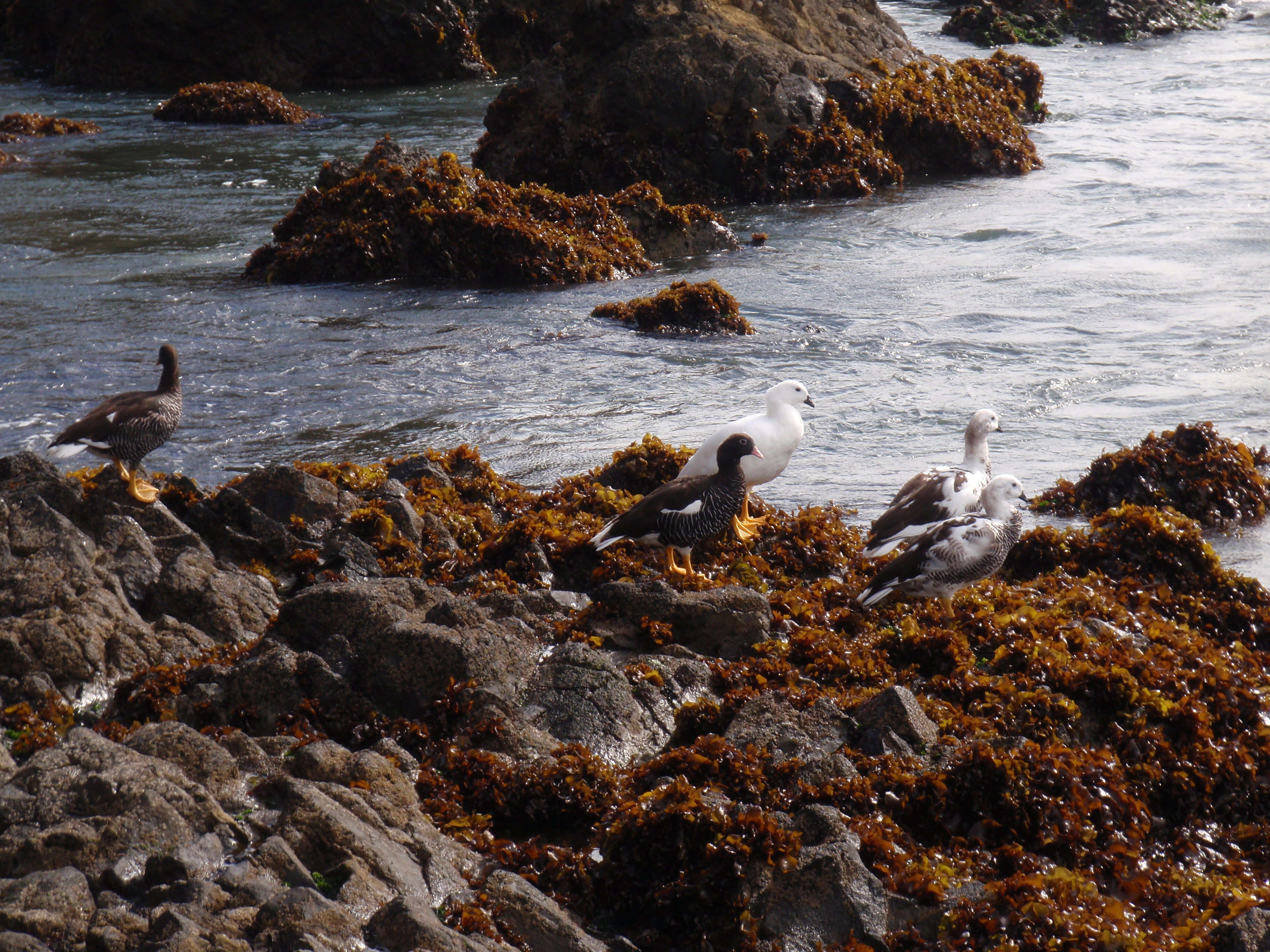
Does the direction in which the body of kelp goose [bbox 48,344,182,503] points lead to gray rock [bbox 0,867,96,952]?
no

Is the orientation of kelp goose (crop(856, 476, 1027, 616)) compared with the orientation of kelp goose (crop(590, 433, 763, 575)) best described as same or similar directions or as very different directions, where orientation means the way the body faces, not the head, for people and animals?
same or similar directions

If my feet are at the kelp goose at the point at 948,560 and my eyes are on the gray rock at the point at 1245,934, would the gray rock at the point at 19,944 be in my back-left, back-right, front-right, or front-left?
front-right

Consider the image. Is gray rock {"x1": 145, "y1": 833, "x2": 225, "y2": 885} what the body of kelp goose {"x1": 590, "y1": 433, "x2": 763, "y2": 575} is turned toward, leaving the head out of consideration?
no

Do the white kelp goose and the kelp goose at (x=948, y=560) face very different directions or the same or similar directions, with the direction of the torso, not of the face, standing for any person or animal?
same or similar directions

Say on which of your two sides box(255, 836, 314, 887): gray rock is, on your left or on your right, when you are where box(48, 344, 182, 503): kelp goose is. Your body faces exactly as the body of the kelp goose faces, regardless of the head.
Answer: on your right

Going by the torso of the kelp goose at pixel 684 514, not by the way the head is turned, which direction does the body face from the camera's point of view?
to the viewer's right

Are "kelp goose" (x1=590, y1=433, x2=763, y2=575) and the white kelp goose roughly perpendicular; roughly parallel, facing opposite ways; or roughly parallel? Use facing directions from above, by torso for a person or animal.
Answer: roughly parallel

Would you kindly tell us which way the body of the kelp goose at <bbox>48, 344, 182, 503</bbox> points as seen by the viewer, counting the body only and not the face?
to the viewer's right

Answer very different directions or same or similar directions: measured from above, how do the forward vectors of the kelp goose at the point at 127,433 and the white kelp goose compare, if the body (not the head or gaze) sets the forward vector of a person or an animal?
same or similar directions

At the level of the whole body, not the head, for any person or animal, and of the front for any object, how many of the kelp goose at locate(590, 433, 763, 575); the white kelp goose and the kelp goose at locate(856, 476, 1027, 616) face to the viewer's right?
3

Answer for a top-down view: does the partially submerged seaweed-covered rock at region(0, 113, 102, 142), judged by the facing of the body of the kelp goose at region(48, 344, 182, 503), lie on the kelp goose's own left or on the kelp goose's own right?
on the kelp goose's own left

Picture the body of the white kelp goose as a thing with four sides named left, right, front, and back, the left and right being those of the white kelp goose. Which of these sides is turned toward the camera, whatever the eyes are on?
right

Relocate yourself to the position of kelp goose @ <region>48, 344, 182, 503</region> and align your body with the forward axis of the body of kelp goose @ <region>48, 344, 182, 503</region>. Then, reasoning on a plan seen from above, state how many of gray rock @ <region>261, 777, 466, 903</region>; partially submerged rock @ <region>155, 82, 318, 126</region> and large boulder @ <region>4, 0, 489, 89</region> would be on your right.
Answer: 1

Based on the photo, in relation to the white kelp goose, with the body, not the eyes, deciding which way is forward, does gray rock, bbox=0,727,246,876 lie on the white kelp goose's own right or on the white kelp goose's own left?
on the white kelp goose's own right

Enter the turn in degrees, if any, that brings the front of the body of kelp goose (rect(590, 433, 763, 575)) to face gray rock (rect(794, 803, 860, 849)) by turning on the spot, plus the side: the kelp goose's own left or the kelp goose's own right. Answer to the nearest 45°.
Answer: approximately 90° to the kelp goose's own right

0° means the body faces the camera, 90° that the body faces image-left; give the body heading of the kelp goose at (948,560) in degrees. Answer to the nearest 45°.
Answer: approximately 270°
